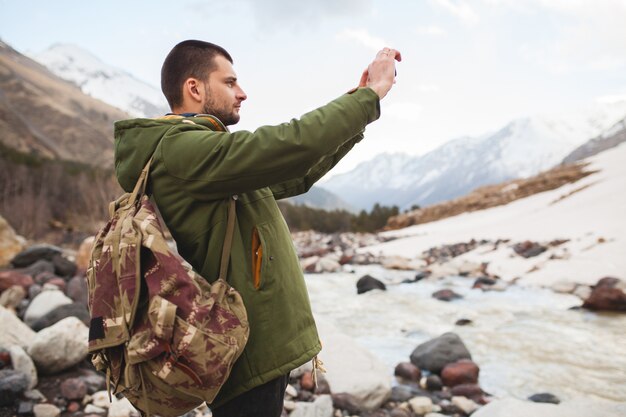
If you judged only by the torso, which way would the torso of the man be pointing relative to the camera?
to the viewer's right

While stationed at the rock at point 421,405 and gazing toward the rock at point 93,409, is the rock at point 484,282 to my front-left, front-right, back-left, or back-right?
back-right

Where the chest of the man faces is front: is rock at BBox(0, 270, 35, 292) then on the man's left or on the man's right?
on the man's left

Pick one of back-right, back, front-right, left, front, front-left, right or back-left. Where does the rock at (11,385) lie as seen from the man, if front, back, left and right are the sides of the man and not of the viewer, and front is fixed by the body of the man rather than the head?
back-left

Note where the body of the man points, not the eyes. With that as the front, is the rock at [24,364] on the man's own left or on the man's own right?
on the man's own left

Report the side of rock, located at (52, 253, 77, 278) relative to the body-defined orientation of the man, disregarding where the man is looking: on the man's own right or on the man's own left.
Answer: on the man's own left

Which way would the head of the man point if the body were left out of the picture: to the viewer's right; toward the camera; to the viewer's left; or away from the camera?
to the viewer's right
